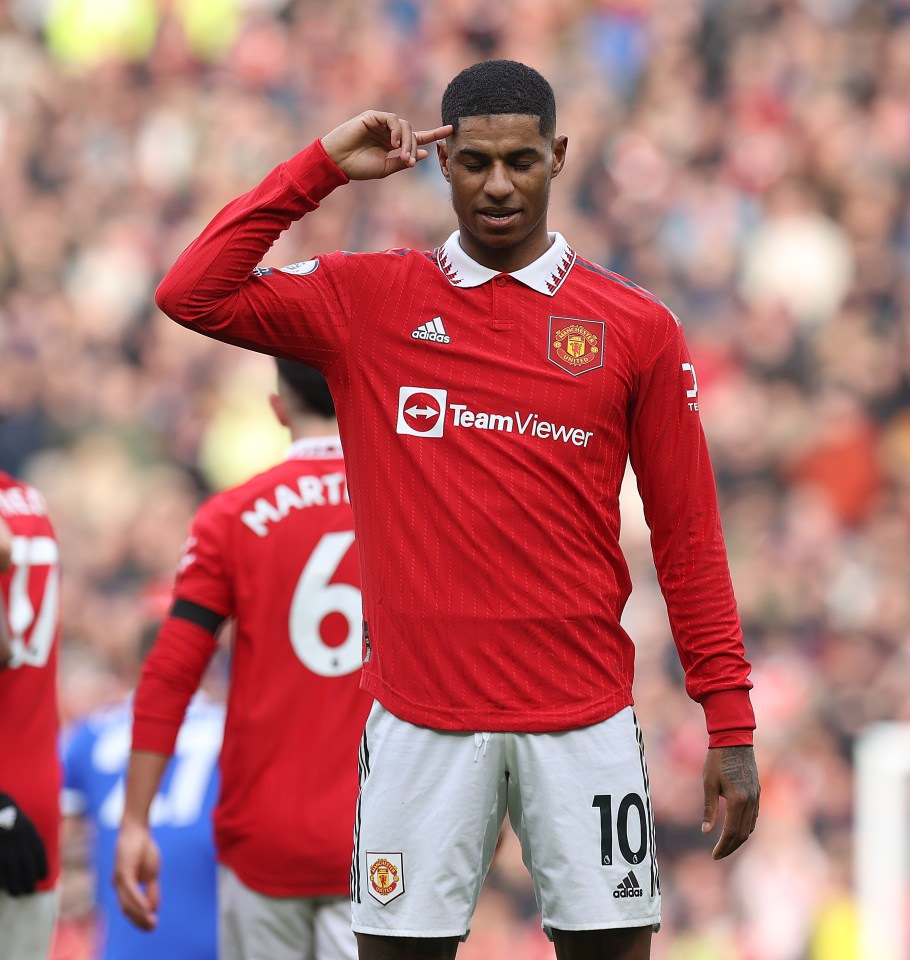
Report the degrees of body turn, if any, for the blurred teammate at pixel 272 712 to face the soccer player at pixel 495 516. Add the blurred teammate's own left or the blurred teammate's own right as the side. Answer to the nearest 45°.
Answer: approximately 180°

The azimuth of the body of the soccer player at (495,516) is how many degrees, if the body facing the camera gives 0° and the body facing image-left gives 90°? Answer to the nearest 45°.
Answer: approximately 0°

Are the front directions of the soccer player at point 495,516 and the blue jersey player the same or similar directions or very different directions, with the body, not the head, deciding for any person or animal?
very different directions

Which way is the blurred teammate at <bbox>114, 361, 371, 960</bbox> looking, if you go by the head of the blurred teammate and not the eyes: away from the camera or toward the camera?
away from the camera

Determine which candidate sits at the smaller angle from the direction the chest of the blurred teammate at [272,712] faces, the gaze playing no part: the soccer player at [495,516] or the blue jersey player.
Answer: the blue jersey player

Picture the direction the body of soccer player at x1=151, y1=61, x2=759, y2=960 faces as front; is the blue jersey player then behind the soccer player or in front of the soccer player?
behind

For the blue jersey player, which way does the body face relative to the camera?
away from the camera

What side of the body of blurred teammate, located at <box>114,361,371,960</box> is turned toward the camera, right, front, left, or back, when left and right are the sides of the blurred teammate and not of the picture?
back

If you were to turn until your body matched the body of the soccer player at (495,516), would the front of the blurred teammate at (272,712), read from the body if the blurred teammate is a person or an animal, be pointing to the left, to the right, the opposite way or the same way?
the opposite way

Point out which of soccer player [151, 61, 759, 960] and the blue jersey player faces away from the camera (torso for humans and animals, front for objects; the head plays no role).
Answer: the blue jersey player
